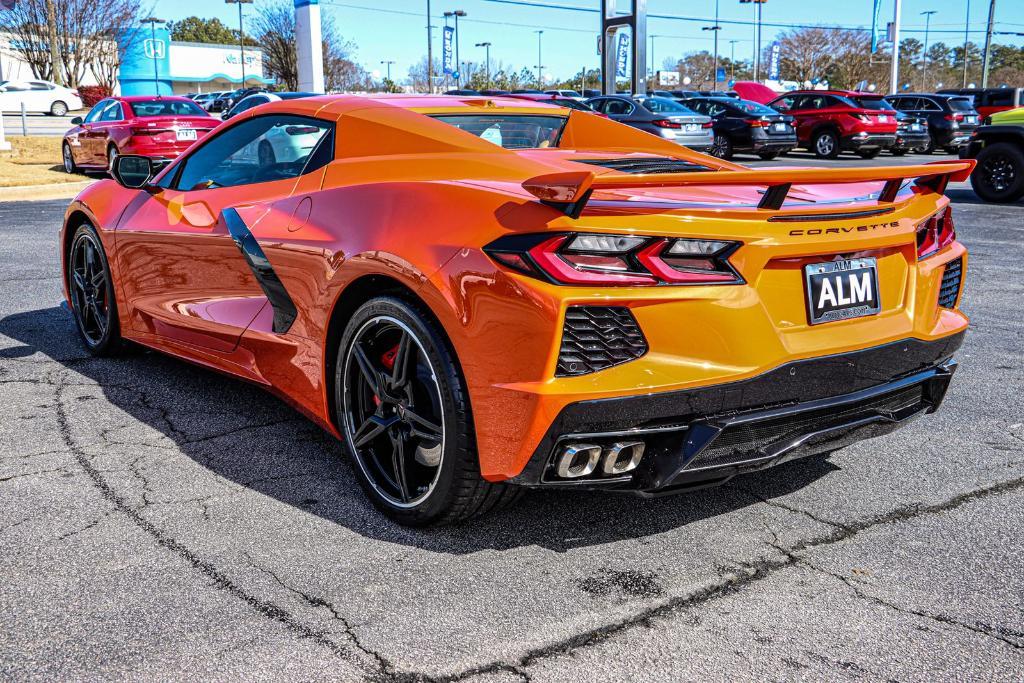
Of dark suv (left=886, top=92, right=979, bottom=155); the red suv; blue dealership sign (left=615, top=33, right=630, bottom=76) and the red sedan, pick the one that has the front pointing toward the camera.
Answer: the blue dealership sign

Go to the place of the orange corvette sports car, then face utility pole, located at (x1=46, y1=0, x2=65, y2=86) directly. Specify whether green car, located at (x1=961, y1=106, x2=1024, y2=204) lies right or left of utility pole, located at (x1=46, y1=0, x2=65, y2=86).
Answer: right

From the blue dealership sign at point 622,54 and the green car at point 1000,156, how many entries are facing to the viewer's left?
1

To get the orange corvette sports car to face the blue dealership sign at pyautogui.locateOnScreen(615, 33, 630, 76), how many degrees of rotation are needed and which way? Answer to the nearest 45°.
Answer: approximately 45° to its right

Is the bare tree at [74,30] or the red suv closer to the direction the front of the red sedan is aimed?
the bare tree

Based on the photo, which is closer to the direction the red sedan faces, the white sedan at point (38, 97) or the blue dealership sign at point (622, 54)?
the white sedan

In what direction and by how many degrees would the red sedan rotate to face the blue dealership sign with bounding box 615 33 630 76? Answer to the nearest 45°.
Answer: approximately 90° to its right

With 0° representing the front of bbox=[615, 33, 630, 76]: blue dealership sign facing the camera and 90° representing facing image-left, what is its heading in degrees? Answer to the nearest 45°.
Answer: approximately 0°

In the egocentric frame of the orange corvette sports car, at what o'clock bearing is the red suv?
The red suv is roughly at 2 o'clock from the orange corvette sports car.

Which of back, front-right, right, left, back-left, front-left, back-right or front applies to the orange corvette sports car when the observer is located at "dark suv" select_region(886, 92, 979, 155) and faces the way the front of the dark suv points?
back-left

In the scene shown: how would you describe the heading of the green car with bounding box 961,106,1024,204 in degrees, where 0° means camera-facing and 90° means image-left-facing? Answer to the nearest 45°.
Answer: approximately 90°

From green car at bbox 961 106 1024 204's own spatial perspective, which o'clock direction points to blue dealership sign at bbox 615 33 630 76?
The blue dealership sign is roughly at 2 o'clock from the green car.

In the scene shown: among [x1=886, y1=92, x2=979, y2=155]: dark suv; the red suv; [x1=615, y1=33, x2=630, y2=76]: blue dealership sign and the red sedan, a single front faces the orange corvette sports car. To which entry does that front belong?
the blue dealership sign
